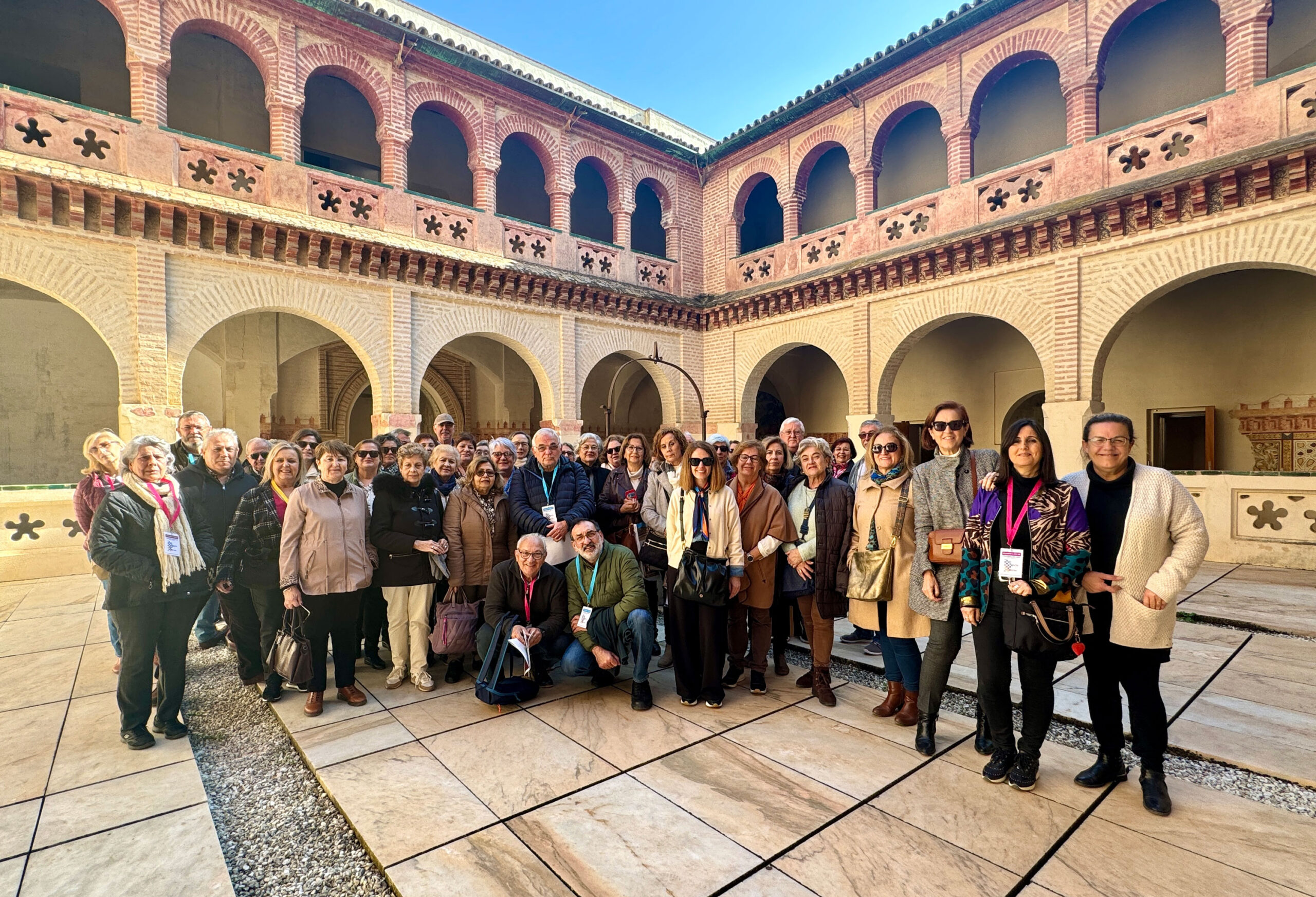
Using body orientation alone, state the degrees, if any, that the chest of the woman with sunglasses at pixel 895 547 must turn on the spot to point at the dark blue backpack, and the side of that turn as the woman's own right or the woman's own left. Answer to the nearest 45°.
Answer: approximately 45° to the woman's own right

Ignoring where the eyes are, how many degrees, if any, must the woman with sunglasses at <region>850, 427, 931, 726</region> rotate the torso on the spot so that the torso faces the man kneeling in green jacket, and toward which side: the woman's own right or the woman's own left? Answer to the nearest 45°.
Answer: approximately 45° to the woman's own right

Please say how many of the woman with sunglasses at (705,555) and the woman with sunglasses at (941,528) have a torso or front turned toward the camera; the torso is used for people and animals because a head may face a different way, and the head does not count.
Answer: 2

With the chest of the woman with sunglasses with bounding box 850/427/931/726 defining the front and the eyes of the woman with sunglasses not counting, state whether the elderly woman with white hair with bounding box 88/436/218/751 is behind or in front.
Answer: in front

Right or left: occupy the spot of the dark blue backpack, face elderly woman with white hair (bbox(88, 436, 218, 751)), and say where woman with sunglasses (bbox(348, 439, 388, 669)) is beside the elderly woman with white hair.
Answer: right

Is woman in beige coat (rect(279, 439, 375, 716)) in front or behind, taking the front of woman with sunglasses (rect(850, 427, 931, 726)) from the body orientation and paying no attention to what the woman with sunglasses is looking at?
in front

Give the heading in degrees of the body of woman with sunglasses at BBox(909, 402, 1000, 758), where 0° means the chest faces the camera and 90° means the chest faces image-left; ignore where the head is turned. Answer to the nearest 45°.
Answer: approximately 0°

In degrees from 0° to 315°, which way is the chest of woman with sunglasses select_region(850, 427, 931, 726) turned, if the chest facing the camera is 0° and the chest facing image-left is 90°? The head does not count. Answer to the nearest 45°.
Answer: approximately 45°

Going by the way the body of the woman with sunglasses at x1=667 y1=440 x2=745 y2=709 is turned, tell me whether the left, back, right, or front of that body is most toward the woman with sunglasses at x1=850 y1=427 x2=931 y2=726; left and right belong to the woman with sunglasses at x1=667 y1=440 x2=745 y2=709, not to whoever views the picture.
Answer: left
